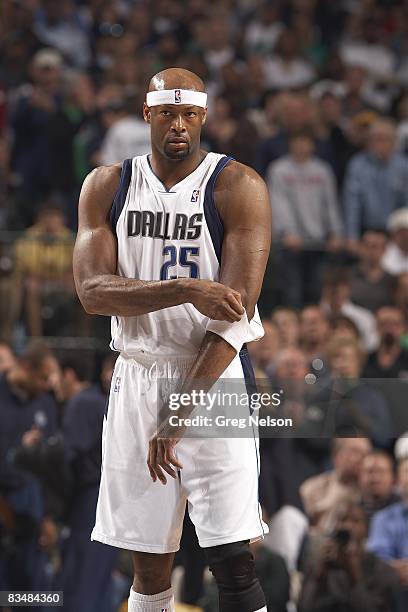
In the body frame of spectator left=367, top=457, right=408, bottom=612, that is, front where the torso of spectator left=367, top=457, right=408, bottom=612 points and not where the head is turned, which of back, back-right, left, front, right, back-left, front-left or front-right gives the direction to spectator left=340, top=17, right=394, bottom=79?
back

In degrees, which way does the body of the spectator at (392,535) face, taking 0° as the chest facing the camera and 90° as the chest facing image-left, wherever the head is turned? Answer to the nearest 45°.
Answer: approximately 0°

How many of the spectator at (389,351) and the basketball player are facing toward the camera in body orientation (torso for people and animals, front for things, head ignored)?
2
